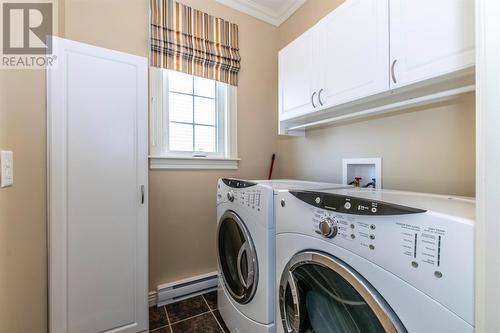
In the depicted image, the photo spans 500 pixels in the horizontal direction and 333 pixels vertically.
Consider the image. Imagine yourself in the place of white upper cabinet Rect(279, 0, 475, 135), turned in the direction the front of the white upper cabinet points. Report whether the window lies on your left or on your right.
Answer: on your right

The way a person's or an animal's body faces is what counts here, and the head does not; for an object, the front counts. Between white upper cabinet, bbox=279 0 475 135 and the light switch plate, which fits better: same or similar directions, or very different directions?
very different directions

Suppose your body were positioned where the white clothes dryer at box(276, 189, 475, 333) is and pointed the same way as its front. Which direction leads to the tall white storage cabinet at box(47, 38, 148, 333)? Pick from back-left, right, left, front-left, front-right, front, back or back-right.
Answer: front-right

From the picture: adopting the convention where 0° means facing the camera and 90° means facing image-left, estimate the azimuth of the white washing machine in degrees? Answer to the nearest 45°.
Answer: approximately 45°

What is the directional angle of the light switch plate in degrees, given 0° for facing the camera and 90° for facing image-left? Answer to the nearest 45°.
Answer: approximately 315°

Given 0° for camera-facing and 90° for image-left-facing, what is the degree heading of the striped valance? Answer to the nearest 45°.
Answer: approximately 315°

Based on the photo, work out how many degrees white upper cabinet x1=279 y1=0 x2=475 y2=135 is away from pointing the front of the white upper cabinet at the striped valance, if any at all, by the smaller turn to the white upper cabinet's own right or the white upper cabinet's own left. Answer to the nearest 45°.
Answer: approximately 45° to the white upper cabinet's own right

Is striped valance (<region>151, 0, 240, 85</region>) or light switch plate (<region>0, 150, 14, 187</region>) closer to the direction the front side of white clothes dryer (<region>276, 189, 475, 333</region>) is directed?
the light switch plate

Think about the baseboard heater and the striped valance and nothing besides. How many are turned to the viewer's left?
0

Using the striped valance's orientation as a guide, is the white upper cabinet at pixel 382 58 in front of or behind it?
in front
